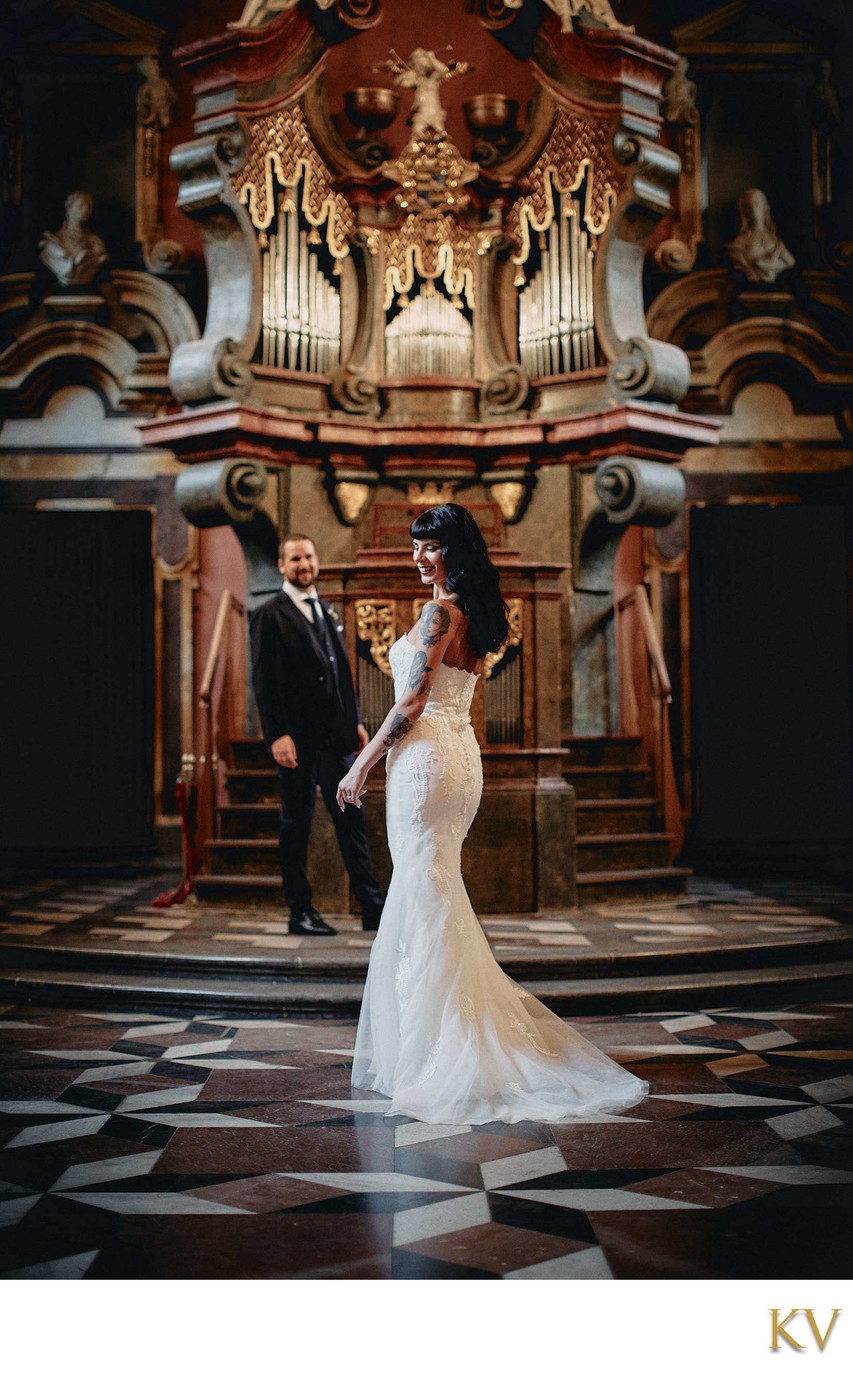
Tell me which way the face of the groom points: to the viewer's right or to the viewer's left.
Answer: to the viewer's right

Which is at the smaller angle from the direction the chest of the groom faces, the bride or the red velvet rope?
the bride

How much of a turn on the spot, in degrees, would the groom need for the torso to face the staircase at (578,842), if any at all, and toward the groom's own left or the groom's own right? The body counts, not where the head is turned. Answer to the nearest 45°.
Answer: approximately 90° to the groom's own left

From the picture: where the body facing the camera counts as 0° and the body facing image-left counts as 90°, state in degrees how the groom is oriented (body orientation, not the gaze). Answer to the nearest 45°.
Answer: approximately 315°

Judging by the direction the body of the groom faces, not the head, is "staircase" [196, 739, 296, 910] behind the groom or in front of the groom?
behind

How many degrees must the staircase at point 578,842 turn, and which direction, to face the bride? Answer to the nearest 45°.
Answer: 0° — it already faces them

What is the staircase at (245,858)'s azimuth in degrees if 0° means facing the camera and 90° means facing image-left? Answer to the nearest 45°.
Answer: approximately 0°
